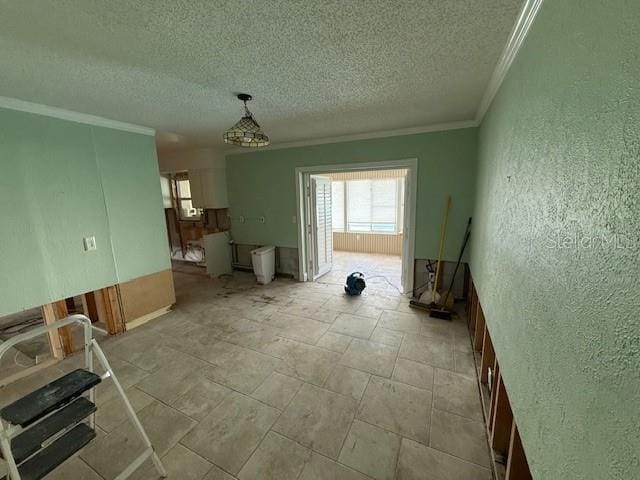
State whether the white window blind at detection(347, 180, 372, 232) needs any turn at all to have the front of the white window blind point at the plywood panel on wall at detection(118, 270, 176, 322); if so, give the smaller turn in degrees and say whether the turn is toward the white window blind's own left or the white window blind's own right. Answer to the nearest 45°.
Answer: approximately 45° to the white window blind's own right

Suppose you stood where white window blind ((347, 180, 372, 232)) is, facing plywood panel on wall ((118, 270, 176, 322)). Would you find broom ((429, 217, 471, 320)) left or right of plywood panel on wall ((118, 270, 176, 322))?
left

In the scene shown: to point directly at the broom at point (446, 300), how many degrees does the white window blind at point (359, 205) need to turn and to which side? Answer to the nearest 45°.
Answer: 0° — it already faces it

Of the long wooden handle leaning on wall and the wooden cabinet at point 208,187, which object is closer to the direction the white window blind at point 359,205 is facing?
the long wooden handle leaning on wall

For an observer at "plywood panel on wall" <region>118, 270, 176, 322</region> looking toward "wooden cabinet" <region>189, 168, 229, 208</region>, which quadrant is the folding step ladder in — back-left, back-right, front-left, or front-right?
back-right

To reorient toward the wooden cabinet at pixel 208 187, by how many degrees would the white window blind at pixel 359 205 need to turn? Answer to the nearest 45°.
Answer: approximately 45° to its right

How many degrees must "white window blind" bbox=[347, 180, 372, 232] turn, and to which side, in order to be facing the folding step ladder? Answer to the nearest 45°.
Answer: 0° — it already faces it

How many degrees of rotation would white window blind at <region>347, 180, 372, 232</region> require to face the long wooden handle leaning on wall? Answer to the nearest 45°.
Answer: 0° — it already faces it

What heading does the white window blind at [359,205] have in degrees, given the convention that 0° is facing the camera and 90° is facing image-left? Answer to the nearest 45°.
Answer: approximately 0°

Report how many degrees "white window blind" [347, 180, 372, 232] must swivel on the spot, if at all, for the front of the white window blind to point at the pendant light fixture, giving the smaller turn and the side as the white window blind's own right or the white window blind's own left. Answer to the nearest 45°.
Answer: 0° — it already faces it
